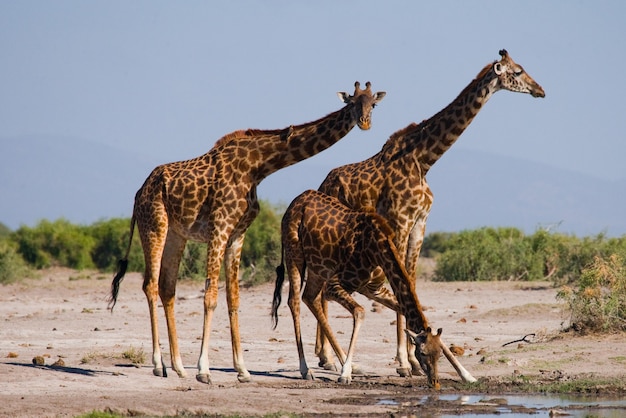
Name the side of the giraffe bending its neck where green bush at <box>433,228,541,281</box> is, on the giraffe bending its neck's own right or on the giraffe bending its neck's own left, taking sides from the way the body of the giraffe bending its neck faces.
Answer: on the giraffe bending its neck's own left

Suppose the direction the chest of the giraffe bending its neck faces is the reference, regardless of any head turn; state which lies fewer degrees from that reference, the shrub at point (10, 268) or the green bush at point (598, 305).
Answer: the green bush

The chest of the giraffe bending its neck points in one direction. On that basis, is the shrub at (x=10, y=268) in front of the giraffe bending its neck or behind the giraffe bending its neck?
behind

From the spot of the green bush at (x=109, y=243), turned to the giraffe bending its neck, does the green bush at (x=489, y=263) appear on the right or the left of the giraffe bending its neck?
left

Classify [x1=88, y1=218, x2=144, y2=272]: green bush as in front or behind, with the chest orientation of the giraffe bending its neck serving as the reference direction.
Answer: behind

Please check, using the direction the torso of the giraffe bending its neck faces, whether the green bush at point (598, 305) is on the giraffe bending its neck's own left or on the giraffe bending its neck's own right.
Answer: on the giraffe bending its neck's own left

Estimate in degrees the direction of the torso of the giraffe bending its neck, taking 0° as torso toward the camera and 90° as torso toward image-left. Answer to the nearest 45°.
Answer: approximately 315°

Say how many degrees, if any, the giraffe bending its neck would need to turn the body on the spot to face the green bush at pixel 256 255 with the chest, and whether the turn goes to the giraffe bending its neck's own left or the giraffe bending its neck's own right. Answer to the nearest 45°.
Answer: approximately 135° to the giraffe bending its neck's own left
